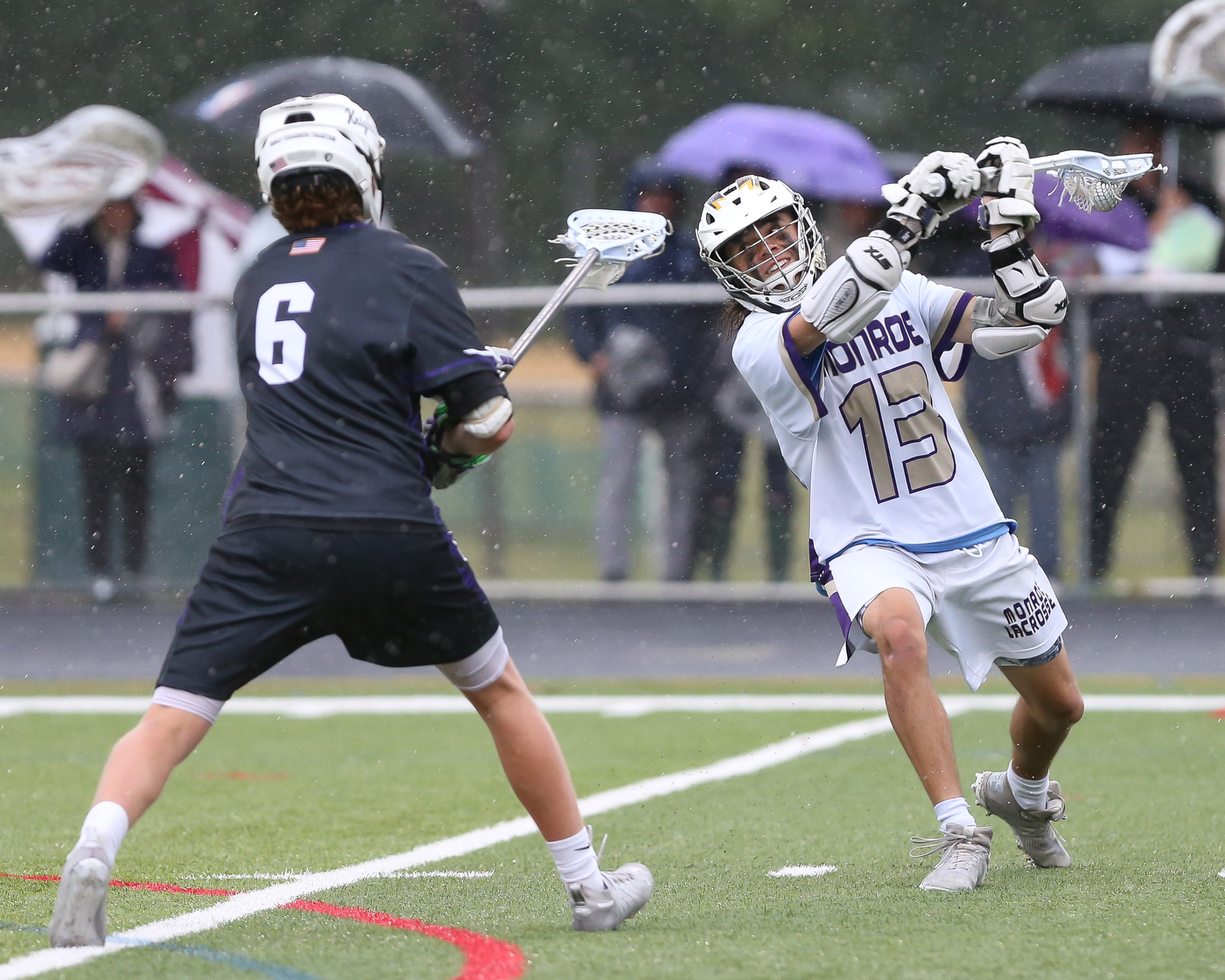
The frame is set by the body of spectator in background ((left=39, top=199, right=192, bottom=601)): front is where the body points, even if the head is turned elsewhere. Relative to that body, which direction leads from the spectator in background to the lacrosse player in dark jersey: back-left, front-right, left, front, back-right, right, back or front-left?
front

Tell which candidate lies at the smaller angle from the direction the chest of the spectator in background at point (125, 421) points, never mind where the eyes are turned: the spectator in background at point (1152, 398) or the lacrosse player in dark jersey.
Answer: the lacrosse player in dark jersey

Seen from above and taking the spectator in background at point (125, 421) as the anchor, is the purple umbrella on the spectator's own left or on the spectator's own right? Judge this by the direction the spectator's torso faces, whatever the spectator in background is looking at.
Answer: on the spectator's own left

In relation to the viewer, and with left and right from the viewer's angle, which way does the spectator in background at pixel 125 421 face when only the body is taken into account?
facing the viewer

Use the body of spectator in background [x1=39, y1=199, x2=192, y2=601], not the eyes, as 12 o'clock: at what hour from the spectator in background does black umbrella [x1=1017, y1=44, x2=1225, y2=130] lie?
The black umbrella is roughly at 9 o'clock from the spectator in background.

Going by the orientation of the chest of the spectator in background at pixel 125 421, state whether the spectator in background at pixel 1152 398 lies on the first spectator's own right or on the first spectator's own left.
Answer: on the first spectator's own left

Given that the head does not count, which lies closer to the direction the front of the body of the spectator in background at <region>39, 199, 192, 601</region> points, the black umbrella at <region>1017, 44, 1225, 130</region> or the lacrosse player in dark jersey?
the lacrosse player in dark jersey

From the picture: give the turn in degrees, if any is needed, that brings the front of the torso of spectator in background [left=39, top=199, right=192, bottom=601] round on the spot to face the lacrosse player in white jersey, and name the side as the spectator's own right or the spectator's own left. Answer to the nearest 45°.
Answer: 0° — they already face them
